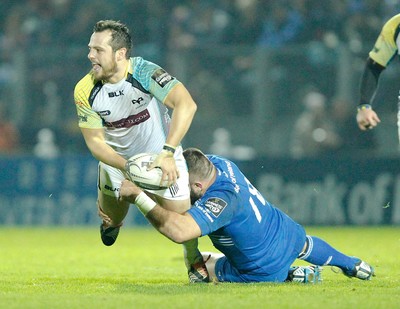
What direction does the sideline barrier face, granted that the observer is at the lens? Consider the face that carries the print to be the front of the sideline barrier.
facing the viewer

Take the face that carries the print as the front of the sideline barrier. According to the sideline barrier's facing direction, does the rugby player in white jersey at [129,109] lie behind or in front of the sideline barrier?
in front

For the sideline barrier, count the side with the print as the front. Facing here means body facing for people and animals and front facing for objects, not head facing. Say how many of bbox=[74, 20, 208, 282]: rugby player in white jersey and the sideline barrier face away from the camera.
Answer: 0

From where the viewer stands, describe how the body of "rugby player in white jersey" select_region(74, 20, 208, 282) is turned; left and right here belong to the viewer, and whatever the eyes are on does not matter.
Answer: facing the viewer and to the left of the viewer

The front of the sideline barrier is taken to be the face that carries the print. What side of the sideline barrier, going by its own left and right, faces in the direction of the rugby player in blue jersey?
front

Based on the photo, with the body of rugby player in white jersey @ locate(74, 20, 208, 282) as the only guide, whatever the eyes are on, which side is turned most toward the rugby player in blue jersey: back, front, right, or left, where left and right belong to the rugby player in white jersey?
left

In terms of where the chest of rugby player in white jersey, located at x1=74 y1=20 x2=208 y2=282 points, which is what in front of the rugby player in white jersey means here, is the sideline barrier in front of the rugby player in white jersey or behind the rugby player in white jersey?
behind
